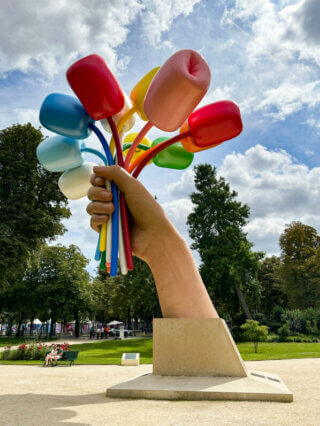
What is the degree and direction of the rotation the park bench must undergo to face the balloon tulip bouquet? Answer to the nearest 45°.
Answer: approximately 45° to its left

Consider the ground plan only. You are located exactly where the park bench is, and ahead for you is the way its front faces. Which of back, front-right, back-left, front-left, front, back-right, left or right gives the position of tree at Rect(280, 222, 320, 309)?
back

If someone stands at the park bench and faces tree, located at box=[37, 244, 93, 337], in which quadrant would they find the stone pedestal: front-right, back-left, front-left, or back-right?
back-right

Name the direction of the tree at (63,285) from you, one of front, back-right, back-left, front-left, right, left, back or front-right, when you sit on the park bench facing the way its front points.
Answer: back-right

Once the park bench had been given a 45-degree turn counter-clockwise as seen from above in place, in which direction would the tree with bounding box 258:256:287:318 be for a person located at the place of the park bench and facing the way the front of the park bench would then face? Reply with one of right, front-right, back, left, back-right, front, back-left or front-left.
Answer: back-left

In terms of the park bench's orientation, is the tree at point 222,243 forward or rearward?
rearward

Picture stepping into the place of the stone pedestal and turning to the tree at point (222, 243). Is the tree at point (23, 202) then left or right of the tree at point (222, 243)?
left

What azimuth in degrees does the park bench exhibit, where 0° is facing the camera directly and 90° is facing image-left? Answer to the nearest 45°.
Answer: approximately 45°

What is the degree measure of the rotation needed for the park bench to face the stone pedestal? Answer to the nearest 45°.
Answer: approximately 45° to its left

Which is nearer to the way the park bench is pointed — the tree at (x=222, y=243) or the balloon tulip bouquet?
the balloon tulip bouquet
